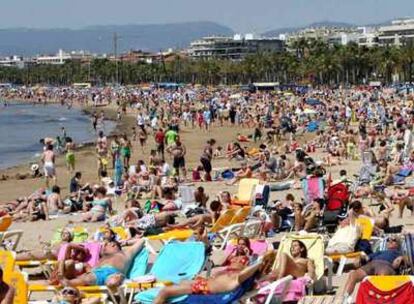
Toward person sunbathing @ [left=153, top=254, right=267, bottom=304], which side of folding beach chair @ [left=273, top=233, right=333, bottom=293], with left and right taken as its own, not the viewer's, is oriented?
front

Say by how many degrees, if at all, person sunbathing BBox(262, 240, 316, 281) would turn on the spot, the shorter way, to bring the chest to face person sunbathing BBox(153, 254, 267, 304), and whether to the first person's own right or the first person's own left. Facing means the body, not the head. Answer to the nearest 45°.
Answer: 0° — they already face them

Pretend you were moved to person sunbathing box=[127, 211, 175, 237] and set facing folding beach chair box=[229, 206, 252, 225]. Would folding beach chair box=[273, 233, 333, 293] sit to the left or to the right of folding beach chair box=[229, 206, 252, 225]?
right

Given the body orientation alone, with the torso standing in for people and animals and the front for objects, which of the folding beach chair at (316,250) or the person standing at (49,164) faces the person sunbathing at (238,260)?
the folding beach chair

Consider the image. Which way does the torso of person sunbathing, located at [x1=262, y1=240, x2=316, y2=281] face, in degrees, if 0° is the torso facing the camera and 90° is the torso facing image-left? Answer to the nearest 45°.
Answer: approximately 45°
